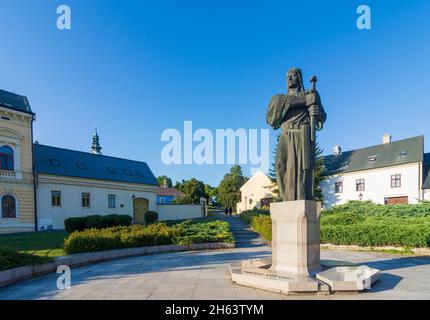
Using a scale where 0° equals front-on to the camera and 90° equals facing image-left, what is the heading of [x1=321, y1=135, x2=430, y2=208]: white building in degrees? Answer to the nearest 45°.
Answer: approximately 45°

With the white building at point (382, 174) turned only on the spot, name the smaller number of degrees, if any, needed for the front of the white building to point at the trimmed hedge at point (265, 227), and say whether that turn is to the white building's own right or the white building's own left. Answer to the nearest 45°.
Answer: approximately 45° to the white building's own left

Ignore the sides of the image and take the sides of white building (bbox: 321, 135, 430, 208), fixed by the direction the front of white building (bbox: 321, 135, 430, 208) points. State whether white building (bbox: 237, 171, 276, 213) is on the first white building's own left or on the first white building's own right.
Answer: on the first white building's own right
